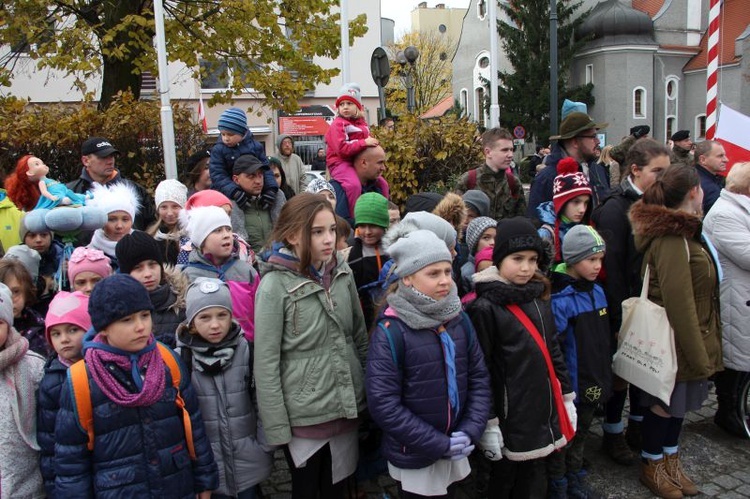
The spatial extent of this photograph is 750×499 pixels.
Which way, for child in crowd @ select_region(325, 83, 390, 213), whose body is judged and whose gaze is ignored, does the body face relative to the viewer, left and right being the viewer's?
facing the viewer and to the right of the viewer

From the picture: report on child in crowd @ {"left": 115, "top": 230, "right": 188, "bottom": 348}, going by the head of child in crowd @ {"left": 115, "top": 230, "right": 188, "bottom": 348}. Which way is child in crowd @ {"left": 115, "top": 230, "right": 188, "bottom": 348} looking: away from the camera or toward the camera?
toward the camera

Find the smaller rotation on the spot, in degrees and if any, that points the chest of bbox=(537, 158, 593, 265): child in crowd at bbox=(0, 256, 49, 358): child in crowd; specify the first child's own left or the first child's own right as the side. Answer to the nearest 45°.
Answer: approximately 90° to the first child's own right

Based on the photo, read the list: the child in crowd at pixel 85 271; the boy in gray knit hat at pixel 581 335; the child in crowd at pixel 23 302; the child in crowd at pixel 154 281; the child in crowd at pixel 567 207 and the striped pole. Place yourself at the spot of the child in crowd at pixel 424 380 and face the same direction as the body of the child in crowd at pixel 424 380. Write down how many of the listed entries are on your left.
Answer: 3

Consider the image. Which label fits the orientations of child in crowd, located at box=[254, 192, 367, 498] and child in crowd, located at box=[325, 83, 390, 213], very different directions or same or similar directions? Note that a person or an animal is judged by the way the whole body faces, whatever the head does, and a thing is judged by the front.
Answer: same or similar directions

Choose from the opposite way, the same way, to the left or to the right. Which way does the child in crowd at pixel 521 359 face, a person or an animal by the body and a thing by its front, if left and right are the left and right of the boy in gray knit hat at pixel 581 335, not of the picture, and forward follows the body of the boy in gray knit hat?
the same way

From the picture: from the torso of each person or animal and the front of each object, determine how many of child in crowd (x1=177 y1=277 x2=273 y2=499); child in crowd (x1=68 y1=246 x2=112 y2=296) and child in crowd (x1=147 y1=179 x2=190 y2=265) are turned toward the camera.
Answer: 3

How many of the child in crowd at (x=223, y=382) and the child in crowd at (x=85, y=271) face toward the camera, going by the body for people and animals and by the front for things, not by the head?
2

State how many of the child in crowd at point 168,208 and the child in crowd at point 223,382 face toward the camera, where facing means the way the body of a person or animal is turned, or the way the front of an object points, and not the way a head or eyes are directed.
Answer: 2

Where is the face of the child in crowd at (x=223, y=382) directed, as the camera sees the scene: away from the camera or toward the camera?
toward the camera

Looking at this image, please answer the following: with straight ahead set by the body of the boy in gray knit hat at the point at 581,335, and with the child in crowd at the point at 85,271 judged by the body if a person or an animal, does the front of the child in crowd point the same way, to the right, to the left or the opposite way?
the same way

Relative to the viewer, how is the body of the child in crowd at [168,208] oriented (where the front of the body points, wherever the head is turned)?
toward the camera

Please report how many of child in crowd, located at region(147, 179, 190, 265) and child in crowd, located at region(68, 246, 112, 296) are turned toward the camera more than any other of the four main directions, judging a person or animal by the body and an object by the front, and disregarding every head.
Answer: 2

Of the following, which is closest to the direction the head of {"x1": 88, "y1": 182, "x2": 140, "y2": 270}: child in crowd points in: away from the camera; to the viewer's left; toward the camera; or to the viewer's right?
toward the camera
